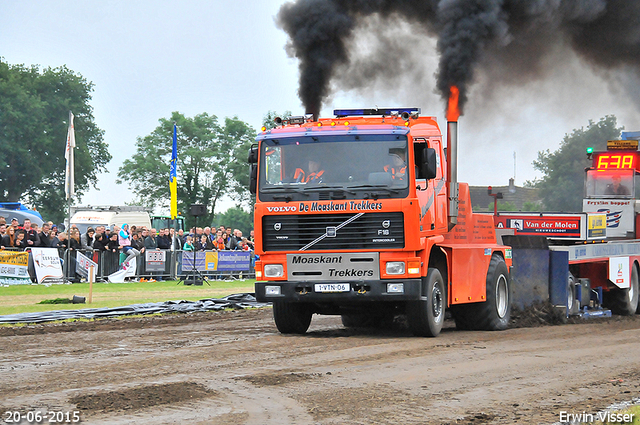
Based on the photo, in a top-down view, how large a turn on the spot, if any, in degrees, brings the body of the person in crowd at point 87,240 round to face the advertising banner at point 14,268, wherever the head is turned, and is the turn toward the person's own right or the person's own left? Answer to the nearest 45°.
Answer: approximately 90° to the person's own right

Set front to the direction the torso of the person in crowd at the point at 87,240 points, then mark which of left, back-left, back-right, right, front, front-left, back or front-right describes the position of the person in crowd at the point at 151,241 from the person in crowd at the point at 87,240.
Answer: left

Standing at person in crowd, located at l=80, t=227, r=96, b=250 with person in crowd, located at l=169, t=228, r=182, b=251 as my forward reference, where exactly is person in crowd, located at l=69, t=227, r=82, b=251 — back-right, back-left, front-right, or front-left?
back-right

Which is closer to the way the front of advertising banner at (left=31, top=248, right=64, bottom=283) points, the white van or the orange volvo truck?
the orange volvo truck

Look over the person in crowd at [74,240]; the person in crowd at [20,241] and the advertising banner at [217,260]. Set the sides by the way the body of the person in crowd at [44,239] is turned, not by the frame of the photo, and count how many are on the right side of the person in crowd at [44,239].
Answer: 1

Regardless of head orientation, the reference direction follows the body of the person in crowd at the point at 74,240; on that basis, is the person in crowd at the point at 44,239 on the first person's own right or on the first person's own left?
on the first person's own right

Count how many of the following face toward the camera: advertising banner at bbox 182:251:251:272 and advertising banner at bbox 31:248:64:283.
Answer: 2

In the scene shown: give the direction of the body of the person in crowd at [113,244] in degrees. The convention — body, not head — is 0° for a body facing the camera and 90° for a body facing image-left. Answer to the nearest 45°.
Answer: approximately 315°
